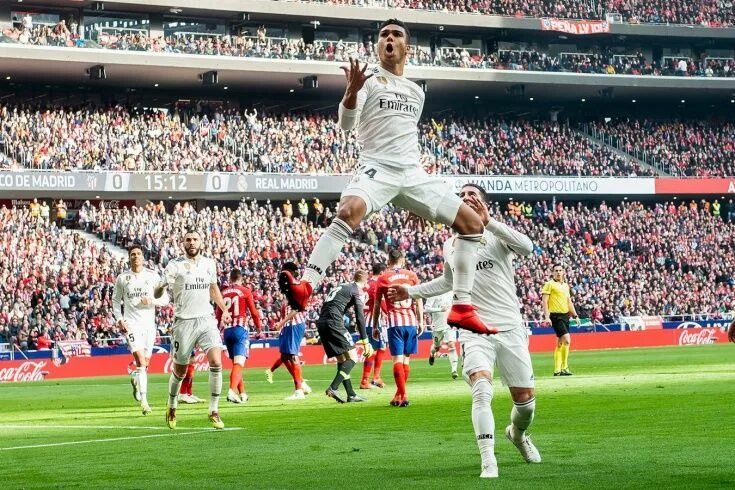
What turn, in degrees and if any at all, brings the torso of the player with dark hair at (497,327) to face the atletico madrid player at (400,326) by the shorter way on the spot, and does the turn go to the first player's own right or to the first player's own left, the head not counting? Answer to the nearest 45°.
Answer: approximately 135° to the first player's own right

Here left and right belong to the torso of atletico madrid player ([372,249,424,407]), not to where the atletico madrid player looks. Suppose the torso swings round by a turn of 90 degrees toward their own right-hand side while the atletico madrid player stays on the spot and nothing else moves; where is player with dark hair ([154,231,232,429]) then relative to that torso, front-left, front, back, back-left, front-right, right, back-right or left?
back-right

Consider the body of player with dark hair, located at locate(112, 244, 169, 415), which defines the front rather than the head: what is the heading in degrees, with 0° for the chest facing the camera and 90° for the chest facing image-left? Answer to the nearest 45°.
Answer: approximately 0°

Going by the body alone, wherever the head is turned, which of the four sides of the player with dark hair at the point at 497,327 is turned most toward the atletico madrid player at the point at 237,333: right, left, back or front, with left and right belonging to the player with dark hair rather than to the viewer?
back

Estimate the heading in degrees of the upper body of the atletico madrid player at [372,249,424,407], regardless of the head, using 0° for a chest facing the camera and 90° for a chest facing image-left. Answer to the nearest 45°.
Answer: approximately 180°

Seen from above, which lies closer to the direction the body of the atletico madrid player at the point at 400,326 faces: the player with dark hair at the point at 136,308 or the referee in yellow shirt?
the referee in yellow shirt

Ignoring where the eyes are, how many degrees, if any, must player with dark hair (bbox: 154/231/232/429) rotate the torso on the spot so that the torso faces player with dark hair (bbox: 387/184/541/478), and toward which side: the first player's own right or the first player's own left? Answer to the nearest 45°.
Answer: approximately 45° to the first player's own left

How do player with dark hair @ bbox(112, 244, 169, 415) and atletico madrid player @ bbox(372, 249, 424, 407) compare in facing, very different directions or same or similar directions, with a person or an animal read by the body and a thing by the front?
very different directions

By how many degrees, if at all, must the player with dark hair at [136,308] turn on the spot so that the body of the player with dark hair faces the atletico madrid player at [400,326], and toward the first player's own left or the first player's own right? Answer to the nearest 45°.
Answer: approximately 90° to the first player's own left
